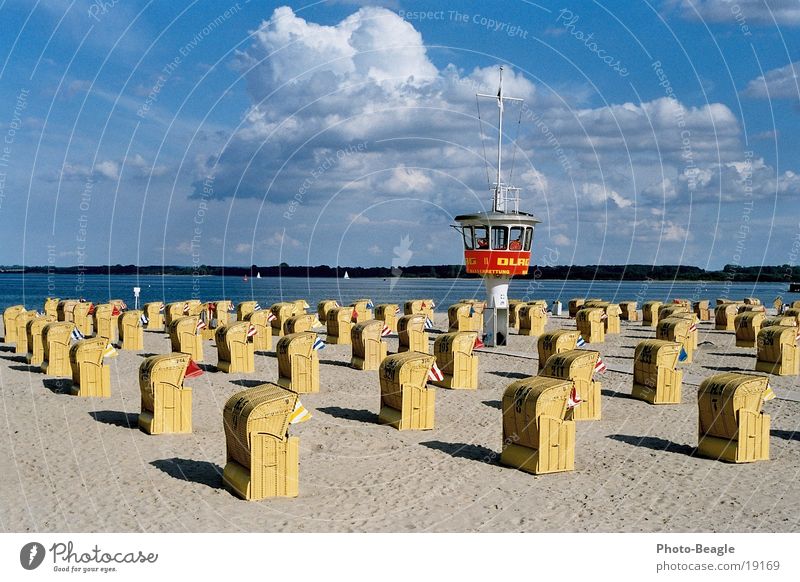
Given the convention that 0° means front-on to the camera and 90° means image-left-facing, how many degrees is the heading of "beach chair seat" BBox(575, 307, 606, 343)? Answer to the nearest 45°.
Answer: approximately 225°

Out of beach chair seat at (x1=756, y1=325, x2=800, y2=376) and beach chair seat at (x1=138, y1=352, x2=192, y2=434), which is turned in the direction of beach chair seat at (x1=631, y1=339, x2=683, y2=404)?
beach chair seat at (x1=138, y1=352, x2=192, y2=434)

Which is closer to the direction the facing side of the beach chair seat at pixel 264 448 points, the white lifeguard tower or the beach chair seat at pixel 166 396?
the white lifeguard tower

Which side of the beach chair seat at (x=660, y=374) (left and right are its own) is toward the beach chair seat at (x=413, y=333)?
left

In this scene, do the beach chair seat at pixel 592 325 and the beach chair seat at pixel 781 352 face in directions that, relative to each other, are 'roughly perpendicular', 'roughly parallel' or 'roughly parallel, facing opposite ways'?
roughly parallel

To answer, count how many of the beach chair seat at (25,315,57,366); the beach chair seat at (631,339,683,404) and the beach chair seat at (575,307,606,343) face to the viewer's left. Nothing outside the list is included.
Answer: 0

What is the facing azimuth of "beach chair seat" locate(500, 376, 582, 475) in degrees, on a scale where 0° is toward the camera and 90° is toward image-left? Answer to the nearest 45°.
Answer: approximately 225°

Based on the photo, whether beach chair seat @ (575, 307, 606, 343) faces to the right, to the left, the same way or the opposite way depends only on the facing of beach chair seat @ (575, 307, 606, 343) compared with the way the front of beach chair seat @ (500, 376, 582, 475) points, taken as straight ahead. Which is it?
the same way

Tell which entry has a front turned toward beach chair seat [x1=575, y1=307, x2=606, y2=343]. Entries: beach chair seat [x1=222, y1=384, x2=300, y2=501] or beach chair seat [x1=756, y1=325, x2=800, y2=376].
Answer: beach chair seat [x1=222, y1=384, x2=300, y2=501]

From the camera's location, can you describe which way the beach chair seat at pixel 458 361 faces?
facing away from the viewer and to the right of the viewer

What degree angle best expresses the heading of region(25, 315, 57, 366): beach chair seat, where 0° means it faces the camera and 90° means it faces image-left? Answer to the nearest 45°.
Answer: approximately 225°

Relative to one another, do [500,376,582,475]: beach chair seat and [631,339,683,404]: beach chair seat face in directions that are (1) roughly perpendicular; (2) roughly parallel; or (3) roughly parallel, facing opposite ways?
roughly parallel

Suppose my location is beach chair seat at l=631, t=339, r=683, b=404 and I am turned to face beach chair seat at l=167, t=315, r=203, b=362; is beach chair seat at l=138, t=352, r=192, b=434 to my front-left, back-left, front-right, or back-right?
front-left
